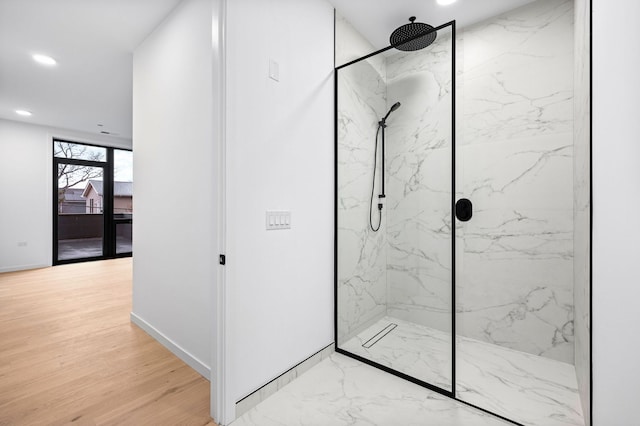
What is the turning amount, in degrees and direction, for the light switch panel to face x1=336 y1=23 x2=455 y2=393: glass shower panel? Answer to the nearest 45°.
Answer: approximately 45° to its left

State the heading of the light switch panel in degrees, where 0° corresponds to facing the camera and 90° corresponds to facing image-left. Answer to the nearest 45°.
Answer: approximately 315°

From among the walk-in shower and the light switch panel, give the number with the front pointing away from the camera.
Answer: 0

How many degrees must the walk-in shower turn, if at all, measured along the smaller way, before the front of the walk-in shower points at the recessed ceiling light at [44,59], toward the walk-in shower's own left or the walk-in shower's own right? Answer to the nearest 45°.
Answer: approximately 45° to the walk-in shower's own right

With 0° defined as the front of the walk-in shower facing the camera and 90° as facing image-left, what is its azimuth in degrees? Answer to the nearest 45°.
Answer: approximately 45°

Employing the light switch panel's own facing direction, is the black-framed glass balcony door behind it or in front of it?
behind
